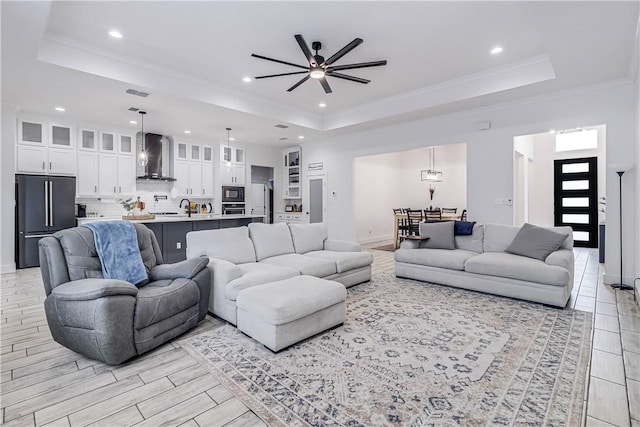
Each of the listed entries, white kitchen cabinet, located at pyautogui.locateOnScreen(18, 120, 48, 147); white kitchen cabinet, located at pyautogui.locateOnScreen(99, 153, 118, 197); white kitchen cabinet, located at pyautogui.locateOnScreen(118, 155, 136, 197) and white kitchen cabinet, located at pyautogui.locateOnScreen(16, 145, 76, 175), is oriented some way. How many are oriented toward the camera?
4

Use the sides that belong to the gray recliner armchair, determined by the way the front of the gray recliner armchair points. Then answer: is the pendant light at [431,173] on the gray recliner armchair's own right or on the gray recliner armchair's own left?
on the gray recliner armchair's own left

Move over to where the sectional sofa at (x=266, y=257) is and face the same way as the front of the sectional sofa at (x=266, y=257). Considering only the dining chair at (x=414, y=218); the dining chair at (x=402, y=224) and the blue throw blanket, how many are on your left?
2

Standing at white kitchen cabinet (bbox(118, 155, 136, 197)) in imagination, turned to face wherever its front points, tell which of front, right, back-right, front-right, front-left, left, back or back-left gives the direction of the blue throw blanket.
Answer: front

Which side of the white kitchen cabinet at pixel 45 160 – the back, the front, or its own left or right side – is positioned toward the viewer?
front

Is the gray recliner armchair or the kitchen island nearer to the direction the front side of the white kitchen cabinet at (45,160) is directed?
the gray recliner armchair

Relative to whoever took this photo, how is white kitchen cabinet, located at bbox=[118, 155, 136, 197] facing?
facing the viewer

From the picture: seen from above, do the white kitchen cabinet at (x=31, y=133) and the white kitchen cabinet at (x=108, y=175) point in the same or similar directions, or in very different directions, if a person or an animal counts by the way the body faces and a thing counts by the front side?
same or similar directions

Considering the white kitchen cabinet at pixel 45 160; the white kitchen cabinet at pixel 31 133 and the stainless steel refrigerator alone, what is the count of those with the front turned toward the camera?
3

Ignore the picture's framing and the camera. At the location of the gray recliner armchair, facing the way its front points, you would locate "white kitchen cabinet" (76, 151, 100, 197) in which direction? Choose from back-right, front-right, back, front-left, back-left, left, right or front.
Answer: back-left

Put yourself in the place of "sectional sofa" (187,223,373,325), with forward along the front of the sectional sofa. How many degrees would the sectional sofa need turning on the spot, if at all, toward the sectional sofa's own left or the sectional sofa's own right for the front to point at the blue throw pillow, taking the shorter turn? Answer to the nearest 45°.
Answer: approximately 45° to the sectional sofa's own left

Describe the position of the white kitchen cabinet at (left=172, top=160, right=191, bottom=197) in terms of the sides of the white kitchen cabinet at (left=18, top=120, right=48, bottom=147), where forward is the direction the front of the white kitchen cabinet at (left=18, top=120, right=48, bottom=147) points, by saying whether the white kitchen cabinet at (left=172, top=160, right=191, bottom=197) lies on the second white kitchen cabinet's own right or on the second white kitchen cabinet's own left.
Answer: on the second white kitchen cabinet's own left

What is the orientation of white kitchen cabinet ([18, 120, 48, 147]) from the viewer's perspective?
toward the camera

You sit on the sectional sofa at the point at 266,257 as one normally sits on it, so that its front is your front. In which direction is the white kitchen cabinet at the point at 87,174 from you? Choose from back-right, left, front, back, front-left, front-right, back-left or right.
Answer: back

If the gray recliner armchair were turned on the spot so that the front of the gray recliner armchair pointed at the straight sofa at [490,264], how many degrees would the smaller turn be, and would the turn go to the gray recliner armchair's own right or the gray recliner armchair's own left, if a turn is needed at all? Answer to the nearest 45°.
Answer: approximately 45° to the gray recliner armchair's own left

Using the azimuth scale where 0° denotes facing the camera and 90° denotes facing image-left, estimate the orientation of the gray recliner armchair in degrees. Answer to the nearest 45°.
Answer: approximately 315°

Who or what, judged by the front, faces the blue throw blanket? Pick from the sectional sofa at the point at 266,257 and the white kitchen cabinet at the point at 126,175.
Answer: the white kitchen cabinet
